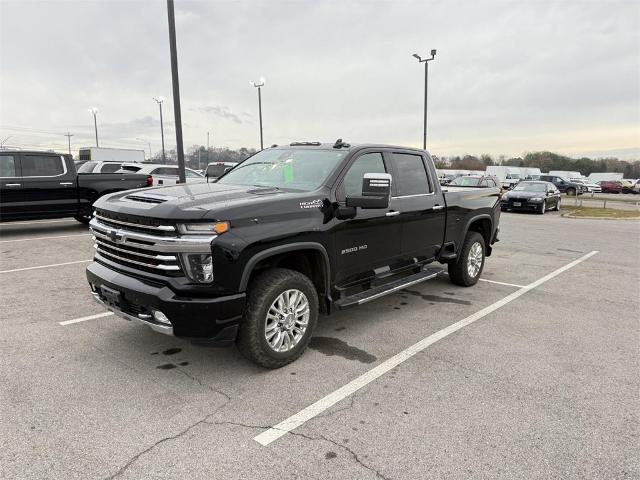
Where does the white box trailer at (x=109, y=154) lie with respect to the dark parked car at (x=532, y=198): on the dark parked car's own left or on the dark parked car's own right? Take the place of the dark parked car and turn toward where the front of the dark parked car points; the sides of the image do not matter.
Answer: on the dark parked car's own right

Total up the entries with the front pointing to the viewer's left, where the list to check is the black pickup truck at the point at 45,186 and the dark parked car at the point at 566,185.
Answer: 1

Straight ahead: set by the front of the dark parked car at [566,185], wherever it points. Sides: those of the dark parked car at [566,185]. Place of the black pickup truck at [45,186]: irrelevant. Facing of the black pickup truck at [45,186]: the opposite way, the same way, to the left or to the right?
to the right

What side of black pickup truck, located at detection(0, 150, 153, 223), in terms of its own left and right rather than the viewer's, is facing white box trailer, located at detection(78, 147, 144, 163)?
right

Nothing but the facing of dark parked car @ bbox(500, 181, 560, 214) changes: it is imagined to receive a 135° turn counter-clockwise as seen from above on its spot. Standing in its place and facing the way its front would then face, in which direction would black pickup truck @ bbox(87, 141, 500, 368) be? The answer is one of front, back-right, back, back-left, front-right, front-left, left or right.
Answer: right

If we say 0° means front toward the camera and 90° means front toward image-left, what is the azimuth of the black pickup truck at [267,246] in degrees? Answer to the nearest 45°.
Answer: approximately 45°

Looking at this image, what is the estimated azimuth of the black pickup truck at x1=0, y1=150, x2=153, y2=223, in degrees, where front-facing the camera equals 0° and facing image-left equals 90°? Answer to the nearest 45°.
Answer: approximately 90°

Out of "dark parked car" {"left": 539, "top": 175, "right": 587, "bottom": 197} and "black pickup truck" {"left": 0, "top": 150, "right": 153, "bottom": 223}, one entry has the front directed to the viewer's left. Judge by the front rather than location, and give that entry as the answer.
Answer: the black pickup truck

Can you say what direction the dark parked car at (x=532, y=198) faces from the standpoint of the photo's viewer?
facing the viewer and to the left of the viewer

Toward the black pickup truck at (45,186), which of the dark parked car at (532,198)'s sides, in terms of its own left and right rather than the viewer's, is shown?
front

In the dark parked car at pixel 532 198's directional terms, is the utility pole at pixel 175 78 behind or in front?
in front

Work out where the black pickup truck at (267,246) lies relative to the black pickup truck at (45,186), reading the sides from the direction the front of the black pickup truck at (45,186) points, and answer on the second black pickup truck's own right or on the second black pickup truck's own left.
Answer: on the second black pickup truck's own left

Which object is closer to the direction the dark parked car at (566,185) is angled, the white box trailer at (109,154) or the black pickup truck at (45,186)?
the black pickup truck

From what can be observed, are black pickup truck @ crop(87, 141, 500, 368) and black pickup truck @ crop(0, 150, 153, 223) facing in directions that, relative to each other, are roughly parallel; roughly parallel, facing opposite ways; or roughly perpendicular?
roughly parallel

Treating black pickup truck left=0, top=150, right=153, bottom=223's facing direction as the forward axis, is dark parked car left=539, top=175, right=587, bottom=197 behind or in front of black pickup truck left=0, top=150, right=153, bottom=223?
behind

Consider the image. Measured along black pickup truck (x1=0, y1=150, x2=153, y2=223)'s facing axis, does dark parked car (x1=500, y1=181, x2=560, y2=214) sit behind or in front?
behind
